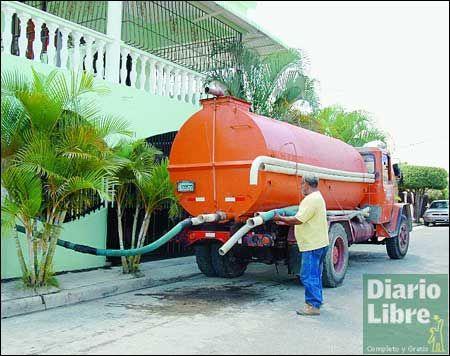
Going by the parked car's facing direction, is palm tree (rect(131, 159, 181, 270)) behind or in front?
in front

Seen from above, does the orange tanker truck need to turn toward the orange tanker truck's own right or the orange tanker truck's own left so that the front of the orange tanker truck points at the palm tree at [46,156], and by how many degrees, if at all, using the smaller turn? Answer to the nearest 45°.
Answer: approximately 180°

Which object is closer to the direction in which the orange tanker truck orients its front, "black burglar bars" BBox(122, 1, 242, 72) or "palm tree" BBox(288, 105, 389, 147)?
the palm tree

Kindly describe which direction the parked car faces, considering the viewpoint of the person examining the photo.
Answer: facing the viewer and to the left of the viewer

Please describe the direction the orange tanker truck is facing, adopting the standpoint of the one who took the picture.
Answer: facing away from the viewer and to the right of the viewer

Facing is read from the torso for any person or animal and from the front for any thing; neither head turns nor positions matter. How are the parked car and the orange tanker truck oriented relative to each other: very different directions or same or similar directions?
very different directions
